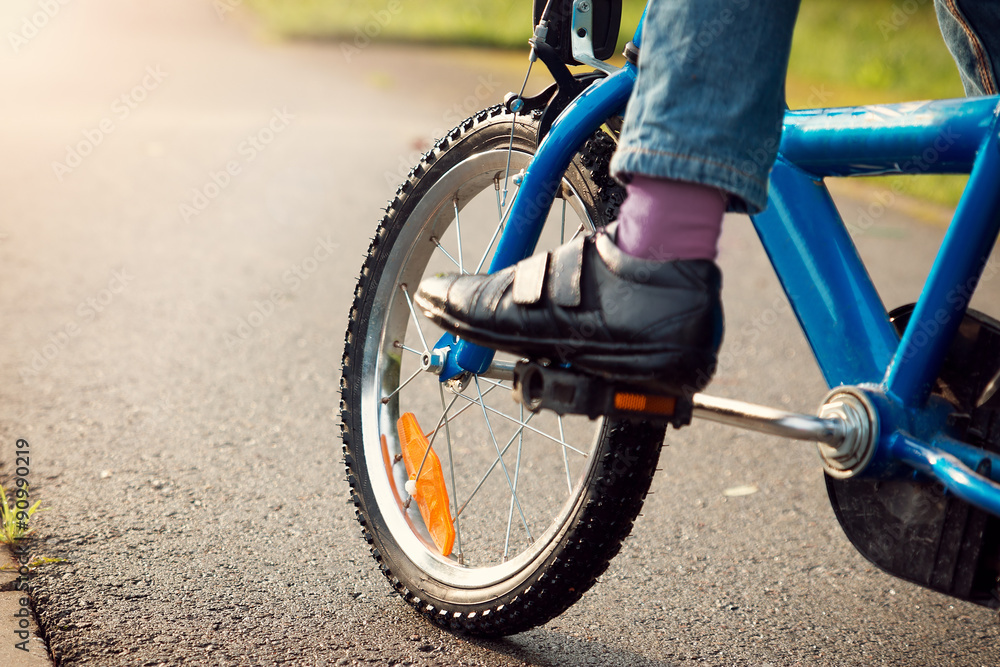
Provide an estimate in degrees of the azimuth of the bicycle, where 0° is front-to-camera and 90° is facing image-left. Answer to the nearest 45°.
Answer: approximately 135°

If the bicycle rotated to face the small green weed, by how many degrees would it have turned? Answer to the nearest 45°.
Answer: approximately 45° to its left
